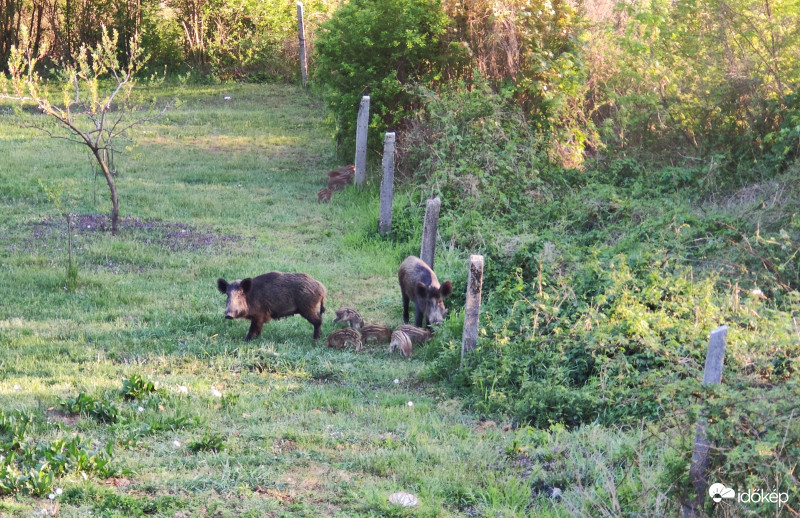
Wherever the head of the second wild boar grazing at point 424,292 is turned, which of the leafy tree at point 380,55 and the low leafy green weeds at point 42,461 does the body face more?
the low leafy green weeds

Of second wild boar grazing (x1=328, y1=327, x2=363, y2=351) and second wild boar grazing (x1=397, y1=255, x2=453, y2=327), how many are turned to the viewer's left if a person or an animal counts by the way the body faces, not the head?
1

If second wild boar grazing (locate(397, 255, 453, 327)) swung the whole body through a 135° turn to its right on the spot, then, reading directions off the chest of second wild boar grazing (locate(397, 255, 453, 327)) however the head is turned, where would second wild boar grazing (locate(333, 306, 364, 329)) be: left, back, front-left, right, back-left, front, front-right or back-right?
front

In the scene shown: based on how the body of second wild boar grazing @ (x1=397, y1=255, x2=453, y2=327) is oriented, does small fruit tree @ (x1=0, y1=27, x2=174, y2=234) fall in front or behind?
behind

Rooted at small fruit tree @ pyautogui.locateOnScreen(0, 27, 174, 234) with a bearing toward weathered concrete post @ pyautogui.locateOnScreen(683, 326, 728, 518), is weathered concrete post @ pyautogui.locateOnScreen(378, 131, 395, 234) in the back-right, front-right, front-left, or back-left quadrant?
front-left

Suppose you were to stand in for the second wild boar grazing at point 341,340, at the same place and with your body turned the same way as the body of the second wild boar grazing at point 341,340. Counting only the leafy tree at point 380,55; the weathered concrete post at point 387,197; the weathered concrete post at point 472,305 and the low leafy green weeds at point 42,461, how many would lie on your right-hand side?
2

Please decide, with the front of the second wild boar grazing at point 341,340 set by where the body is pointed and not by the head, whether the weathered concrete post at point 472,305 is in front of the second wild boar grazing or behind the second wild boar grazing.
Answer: behind

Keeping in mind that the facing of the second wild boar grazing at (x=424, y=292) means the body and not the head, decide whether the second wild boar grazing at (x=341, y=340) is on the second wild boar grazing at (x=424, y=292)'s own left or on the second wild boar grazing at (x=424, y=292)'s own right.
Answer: on the second wild boar grazing at (x=424, y=292)'s own right

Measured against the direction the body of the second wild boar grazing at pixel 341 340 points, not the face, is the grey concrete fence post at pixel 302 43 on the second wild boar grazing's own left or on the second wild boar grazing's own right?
on the second wild boar grazing's own right

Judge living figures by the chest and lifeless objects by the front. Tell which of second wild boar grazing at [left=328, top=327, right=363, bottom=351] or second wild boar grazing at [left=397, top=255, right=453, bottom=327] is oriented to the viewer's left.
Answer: second wild boar grazing at [left=328, top=327, right=363, bottom=351]

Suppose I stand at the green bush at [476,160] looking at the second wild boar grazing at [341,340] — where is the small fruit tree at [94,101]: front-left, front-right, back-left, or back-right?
front-right

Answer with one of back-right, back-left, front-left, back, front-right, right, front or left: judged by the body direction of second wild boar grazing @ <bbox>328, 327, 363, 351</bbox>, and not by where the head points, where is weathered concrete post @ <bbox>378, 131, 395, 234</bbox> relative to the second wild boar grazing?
right

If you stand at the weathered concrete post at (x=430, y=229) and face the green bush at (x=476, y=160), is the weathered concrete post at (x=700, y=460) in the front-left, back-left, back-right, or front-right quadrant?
back-right

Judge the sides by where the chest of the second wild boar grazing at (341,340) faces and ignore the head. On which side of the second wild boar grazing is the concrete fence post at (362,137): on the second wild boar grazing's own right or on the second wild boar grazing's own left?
on the second wild boar grazing's own right

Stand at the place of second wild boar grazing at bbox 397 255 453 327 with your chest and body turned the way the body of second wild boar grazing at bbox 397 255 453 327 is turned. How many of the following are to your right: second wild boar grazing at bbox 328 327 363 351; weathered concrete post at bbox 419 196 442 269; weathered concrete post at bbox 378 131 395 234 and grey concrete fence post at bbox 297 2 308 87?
1

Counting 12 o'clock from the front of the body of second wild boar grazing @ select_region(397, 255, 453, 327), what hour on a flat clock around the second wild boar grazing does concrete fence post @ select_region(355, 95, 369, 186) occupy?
The concrete fence post is roughly at 7 o'clock from the second wild boar grazing.

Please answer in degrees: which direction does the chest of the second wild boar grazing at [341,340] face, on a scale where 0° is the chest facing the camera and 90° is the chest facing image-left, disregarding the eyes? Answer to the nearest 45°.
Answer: approximately 90°

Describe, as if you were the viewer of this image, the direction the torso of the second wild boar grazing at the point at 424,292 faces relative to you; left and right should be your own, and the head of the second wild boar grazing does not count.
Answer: facing the viewer and to the right of the viewer
